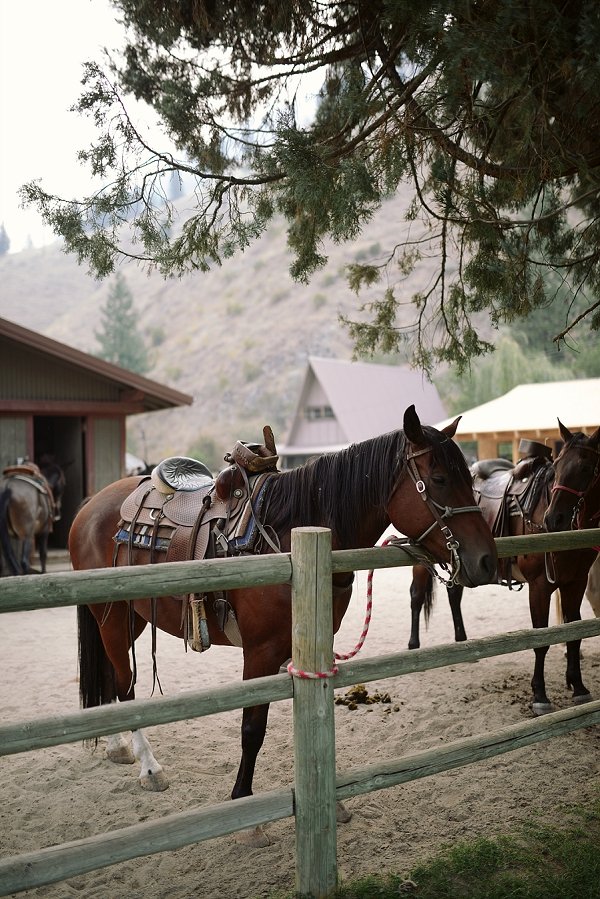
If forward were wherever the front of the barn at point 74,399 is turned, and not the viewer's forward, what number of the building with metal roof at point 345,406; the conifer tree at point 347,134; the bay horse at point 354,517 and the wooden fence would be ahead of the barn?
3

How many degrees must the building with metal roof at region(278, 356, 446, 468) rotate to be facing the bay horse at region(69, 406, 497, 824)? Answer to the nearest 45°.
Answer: approximately 45° to its left

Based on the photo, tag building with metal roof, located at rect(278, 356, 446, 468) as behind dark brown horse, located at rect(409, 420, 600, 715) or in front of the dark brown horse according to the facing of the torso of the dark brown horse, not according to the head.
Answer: behind

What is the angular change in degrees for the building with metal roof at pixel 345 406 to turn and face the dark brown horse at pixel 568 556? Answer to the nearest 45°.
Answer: approximately 45° to its left

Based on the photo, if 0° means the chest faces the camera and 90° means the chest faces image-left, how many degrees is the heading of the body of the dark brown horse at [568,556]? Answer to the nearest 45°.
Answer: approximately 315°

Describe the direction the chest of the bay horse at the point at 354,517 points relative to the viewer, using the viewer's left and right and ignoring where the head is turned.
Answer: facing the viewer and to the right of the viewer

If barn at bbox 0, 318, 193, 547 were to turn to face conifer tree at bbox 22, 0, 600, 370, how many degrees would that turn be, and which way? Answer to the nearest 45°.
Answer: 0° — it already faces it

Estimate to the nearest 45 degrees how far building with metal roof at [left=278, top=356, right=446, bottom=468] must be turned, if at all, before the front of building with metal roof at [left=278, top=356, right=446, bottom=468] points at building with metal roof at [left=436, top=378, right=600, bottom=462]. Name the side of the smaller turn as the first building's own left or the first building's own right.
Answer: approximately 45° to the first building's own left

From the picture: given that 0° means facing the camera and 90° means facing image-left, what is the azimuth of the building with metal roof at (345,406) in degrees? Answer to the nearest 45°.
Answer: approximately 45°

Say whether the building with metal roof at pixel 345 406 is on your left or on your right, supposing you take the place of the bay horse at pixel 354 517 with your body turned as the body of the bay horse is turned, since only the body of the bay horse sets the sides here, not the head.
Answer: on your left

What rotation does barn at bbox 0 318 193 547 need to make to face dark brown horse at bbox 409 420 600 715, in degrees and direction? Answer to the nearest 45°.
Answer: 0° — it already faces it

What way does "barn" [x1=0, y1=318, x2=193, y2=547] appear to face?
toward the camera

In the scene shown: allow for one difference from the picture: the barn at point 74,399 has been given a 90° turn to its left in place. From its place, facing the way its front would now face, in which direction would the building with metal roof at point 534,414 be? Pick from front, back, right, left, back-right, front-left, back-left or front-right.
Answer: front

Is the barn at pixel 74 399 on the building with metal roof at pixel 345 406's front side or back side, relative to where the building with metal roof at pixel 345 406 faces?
on the front side
